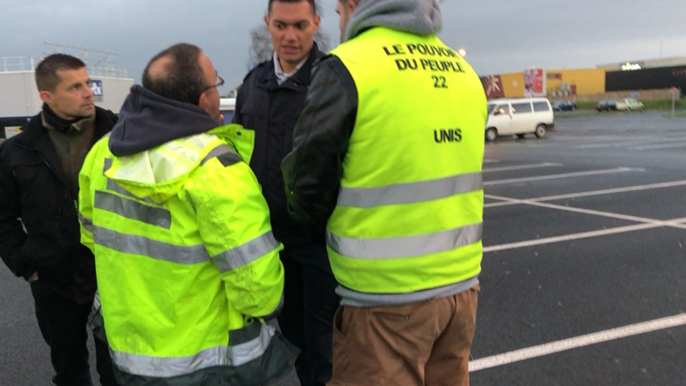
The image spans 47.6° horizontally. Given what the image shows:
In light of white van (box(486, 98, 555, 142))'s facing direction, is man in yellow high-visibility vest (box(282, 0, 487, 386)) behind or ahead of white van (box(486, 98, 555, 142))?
ahead

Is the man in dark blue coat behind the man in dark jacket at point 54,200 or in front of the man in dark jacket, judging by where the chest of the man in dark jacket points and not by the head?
in front

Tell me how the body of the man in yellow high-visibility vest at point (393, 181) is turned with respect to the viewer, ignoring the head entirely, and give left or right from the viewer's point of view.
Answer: facing away from the viewer and to the left of the viewer

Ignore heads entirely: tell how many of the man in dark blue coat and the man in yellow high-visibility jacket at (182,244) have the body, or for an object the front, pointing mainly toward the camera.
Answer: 1

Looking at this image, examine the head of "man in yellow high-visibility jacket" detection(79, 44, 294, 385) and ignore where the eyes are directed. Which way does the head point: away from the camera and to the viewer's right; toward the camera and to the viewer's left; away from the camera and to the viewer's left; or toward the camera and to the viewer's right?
away from the camera and to the viewer's right

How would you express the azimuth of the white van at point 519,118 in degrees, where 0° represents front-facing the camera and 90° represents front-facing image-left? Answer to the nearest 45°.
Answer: approximately 45°

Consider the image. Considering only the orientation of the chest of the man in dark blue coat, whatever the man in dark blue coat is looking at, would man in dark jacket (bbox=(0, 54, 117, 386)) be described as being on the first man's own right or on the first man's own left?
on the first man's own right

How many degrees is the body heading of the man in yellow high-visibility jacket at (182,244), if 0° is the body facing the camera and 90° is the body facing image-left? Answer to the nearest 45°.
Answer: approximately 225°

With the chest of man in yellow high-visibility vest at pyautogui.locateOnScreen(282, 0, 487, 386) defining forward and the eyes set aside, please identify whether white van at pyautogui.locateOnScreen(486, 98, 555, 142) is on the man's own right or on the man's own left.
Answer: on the man's own right

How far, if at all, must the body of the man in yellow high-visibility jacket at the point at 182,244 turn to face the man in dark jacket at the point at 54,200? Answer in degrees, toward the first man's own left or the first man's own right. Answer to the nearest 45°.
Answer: approximately 90° to the first man's own left
